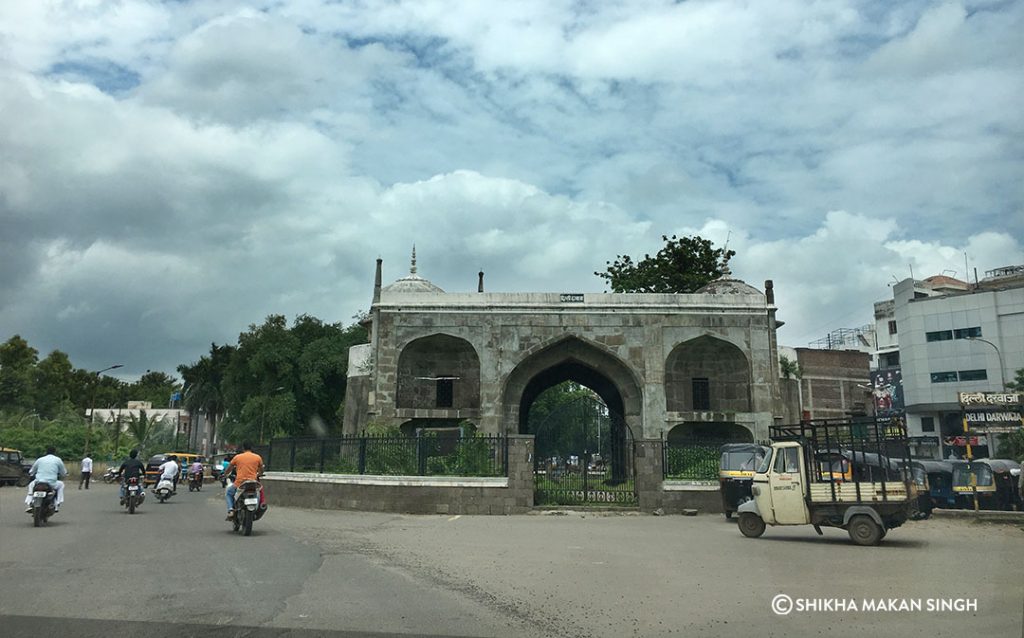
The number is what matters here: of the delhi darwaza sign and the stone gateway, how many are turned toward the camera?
2

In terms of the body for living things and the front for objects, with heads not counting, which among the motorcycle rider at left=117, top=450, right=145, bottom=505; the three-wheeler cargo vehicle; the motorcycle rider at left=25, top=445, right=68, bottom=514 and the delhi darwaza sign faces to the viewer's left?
the three-wheeler cargo vehicle

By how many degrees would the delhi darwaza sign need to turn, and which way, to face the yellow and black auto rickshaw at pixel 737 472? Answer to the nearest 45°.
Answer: approximately 45° to its right

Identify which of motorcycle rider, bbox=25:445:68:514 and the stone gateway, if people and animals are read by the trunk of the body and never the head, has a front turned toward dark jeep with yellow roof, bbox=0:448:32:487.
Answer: the motorcycle rider

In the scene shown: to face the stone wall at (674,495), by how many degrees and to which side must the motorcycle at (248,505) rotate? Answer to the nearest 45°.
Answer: approximately 90° to its right

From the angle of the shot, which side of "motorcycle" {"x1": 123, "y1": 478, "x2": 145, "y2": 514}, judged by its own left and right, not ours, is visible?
back

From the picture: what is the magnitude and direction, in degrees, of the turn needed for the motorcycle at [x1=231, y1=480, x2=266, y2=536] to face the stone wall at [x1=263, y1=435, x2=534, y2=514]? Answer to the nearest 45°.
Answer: approximately 45° to its right

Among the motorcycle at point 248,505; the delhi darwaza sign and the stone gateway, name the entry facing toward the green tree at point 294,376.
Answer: the motorcycle

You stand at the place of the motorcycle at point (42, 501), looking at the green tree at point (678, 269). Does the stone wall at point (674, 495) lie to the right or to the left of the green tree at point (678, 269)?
right

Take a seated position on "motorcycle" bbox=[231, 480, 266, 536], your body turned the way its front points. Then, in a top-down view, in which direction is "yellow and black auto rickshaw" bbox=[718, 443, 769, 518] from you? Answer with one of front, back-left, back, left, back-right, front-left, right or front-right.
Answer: right

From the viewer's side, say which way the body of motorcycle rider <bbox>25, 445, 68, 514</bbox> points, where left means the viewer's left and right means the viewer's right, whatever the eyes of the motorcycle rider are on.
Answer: facing away from the viewer

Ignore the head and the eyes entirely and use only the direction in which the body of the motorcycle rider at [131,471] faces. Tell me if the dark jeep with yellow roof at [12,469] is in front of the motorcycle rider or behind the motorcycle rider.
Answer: in front

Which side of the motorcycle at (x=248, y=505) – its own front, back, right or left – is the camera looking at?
back

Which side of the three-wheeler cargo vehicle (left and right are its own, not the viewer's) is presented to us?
left

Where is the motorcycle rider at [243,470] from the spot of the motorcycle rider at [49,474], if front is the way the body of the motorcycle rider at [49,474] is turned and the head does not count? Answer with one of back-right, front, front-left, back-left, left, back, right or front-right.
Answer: back-right

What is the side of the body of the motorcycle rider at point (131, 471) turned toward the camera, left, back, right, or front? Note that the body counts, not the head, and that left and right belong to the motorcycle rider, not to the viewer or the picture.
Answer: back

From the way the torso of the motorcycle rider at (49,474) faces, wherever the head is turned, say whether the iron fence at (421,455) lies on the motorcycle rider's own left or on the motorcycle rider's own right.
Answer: on the motorcycle rider's own right

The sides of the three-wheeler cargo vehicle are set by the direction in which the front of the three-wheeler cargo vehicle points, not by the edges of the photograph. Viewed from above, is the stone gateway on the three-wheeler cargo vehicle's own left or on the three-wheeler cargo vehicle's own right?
on the three-wheeler cargo vehicle's own right
